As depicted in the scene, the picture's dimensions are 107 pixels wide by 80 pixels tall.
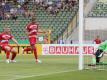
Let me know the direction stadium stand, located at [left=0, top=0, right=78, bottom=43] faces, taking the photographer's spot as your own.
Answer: facing the viewer

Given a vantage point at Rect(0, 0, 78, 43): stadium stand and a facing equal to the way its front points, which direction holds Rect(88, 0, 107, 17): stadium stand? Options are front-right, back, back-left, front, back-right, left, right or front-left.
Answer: left

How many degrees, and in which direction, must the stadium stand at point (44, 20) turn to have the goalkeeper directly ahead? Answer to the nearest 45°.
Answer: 0° — it already faces them

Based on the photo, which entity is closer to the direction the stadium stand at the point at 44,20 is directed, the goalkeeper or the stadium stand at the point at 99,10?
the goalkeeper

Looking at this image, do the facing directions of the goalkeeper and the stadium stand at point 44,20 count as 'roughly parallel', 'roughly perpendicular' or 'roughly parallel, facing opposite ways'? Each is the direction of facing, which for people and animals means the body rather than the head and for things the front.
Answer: roughly perpendicular
